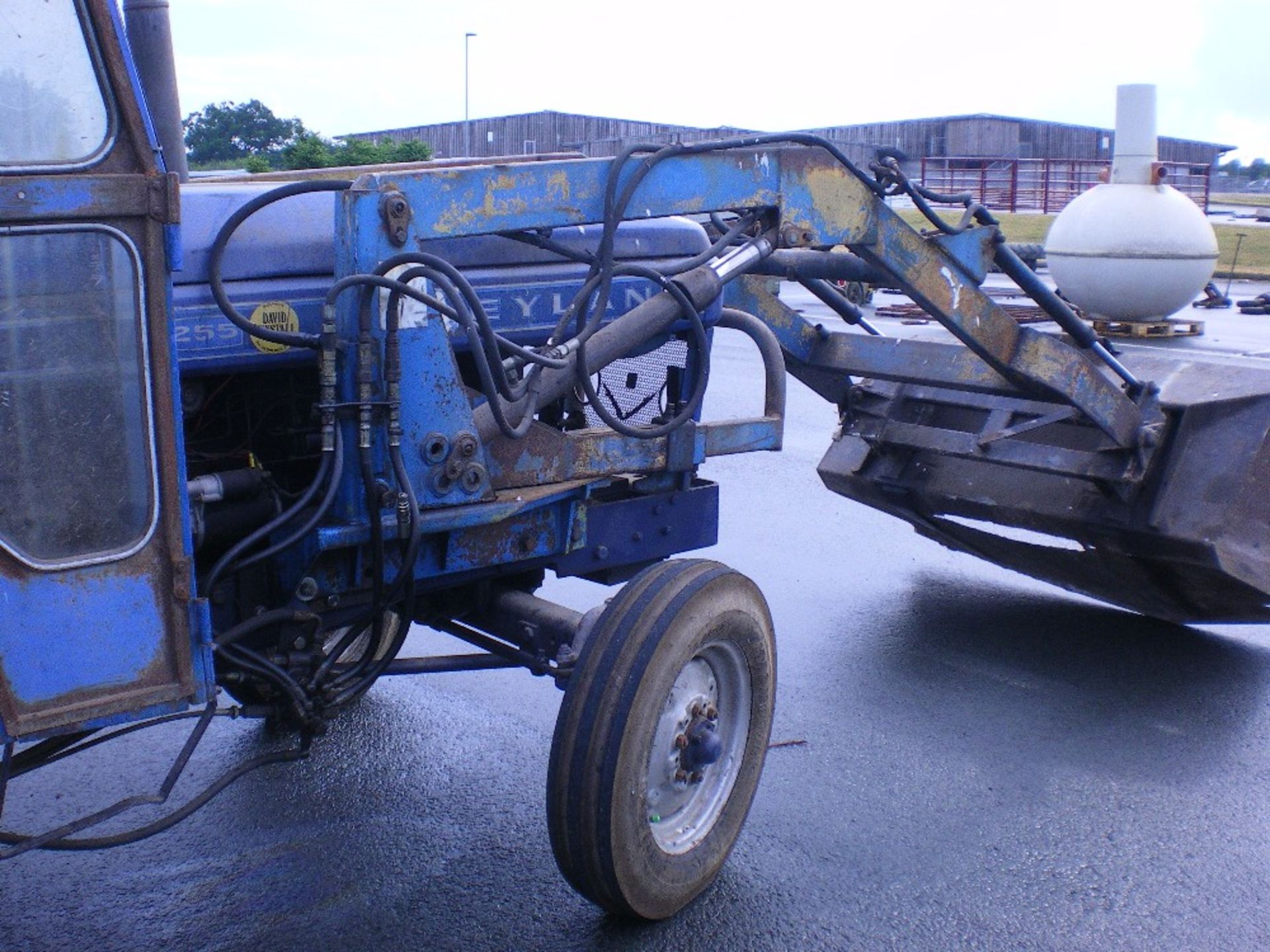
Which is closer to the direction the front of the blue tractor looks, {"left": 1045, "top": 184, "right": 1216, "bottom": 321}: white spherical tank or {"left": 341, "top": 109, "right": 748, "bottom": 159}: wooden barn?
the white spherical tank

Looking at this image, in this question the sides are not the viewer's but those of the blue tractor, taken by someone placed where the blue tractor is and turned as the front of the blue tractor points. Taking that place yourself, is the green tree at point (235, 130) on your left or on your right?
on your left

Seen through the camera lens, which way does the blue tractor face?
facing away from the viewer and to the right of the viewer

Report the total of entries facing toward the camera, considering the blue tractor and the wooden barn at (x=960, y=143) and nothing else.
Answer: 1

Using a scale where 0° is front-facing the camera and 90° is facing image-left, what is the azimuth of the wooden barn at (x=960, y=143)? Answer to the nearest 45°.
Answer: approximately 0°

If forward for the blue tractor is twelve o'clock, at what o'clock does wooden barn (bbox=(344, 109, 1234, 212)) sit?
The wooden barn is roughly at 11 o'clock from the blue tractor.

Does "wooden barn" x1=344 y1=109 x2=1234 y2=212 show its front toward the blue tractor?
yes

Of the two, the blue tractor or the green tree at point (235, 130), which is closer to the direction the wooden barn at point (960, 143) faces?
the blue tractor
